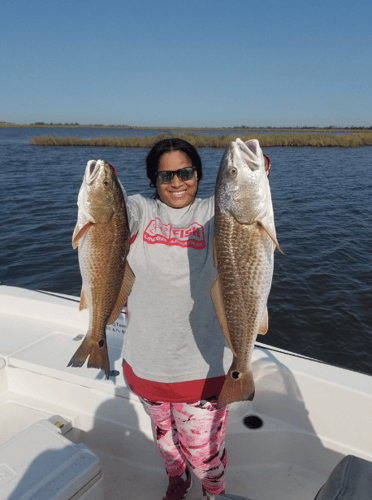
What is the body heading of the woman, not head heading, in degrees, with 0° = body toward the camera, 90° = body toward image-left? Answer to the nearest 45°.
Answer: approximately 0°
